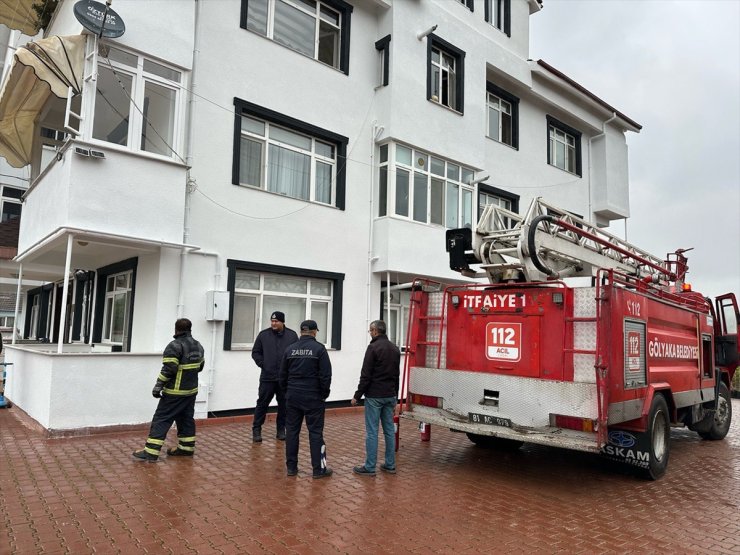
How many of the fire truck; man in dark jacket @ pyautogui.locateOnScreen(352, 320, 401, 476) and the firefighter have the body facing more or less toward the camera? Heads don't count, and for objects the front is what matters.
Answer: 0

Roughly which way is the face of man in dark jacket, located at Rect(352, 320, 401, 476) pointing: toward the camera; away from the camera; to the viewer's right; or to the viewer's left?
to the viewer's left

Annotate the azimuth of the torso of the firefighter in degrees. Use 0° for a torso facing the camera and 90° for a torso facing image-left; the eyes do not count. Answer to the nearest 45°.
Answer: approximately 135°

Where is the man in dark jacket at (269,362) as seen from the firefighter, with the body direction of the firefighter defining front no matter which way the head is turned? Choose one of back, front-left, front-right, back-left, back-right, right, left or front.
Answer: right

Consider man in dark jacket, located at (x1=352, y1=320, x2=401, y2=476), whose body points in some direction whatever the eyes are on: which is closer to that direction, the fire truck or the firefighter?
the firefighter

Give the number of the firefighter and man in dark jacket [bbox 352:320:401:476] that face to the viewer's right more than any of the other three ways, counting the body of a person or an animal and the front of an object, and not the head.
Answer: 0

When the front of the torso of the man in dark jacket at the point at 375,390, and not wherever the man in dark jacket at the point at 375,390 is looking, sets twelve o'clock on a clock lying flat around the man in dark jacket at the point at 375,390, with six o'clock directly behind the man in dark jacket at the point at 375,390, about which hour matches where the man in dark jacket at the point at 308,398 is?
the man in dark jacket at the point at 308,398 is roughly at 10 o'clock from the man in dark jacket at the point at 375,390.

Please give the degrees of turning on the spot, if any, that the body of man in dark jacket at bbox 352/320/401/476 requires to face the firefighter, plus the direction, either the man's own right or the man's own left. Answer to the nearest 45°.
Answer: approximately 45° to the man's own left

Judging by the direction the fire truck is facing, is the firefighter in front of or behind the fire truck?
behind

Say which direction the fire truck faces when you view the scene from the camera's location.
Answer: facing away from the viewer and to the right of the viewer

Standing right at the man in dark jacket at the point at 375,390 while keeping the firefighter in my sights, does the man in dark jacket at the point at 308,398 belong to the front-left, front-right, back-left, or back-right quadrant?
front-left

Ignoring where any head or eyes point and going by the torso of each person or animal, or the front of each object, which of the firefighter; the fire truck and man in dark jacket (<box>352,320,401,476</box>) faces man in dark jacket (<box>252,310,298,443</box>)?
man in dark jacket (<box>352,320,401,476</box>)

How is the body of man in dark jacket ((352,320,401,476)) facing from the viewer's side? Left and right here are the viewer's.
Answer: facing away from the viewer and to the left of the viewer
